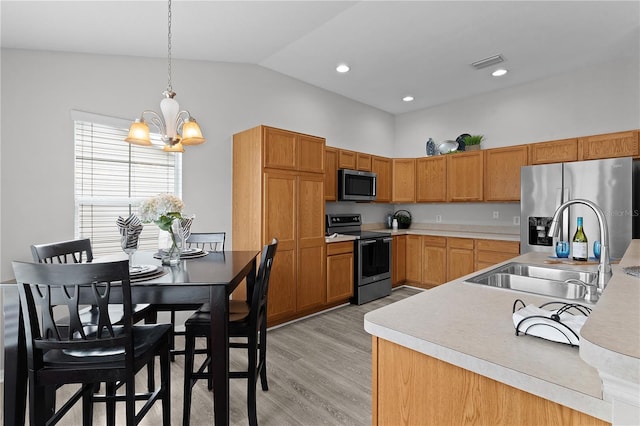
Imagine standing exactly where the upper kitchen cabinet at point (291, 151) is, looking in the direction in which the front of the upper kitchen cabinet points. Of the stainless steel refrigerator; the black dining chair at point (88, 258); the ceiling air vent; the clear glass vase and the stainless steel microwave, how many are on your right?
2

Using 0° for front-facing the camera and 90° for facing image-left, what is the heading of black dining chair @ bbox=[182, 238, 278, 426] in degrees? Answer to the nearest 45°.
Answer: approximately 90°

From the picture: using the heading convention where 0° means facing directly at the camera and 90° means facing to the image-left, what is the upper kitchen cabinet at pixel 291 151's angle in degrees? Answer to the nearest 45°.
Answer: approximately 315°

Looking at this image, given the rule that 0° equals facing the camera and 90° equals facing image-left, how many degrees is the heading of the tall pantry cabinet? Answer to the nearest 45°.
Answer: approximately 315°

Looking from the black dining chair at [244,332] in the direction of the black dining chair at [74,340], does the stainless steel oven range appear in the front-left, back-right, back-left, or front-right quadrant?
back-right

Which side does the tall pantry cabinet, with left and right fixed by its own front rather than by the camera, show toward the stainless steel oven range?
left

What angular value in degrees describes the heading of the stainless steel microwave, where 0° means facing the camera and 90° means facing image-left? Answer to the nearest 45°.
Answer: approximately 315°

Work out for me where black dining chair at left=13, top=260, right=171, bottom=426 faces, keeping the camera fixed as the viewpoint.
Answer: facing away from the viewer and to the right of the viewer

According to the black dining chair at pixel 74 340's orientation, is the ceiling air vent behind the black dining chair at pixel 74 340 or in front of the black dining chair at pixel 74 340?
in front

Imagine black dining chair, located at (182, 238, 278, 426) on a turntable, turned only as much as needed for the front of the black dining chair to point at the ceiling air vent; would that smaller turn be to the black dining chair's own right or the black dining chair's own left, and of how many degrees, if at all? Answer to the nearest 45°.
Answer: approximately 180°

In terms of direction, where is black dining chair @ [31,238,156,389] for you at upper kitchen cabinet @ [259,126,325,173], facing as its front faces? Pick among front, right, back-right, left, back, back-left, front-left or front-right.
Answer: right
